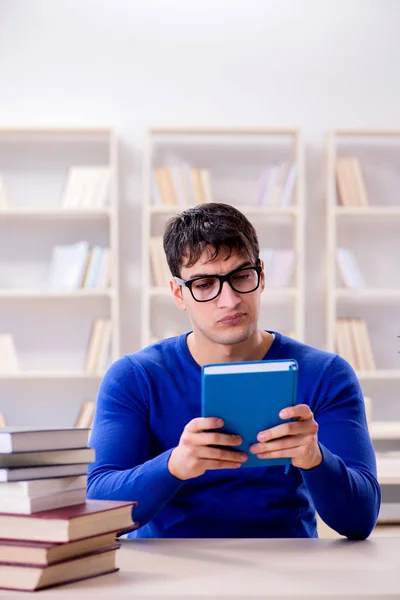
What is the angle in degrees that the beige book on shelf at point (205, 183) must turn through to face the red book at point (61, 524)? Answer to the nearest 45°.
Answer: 0° — it already faces it

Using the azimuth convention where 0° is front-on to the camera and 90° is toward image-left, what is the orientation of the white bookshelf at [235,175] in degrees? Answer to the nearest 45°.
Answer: approximately 0°

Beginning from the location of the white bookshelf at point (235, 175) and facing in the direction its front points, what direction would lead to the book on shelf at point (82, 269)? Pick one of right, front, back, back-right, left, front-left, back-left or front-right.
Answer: right

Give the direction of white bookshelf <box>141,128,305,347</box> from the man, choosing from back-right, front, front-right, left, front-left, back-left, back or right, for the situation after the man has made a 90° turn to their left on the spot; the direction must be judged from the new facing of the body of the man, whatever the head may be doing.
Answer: left

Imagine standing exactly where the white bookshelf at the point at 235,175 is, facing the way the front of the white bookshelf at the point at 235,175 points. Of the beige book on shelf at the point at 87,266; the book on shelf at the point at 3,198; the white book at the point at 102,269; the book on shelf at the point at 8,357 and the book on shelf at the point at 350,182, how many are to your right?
4
